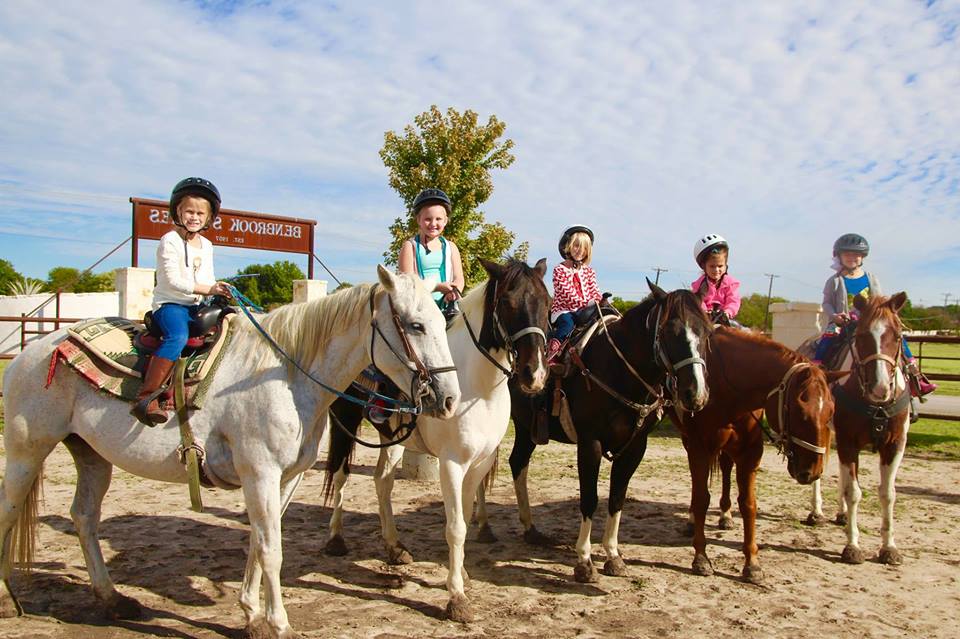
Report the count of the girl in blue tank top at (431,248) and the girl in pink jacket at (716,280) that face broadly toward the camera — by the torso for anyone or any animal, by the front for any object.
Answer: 2

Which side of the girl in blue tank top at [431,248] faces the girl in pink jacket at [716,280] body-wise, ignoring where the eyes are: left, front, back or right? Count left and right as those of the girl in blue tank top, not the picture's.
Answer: left

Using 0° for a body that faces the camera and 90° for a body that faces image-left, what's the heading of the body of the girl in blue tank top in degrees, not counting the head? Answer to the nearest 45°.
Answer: approximately 0°

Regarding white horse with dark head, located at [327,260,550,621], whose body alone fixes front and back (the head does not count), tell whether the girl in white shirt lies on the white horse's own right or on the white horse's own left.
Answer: on the white horse's own right

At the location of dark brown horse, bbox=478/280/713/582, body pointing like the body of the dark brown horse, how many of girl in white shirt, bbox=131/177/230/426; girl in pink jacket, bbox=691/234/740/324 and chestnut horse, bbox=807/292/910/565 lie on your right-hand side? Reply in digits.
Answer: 1

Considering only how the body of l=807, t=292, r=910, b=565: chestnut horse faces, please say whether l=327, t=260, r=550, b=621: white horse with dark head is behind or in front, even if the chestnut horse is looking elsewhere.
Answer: in front

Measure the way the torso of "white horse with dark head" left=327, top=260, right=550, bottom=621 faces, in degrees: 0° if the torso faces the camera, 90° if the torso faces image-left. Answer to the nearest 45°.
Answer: approximately 315°

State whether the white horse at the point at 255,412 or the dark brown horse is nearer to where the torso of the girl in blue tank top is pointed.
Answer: the white horse

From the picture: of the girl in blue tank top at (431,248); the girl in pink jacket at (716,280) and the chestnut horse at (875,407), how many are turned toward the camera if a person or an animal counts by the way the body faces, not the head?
3
